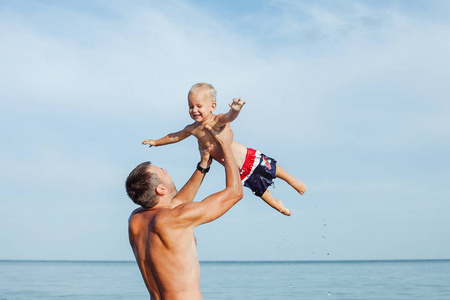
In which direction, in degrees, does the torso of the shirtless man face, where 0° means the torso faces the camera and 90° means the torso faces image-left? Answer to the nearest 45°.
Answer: approximately 225°

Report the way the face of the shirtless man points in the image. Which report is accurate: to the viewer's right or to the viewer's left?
to the viewer's right
